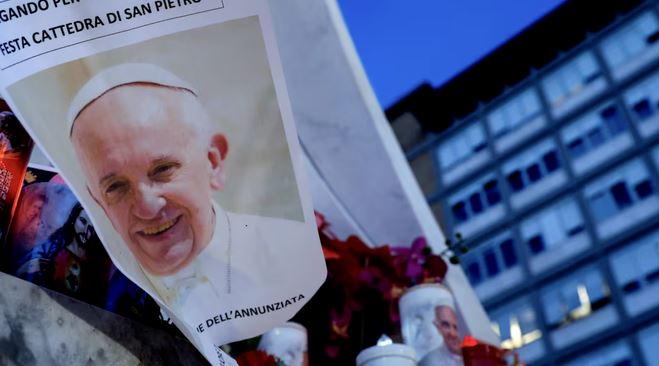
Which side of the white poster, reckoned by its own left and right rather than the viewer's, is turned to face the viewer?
front

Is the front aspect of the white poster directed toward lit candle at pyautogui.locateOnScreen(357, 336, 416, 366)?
no
